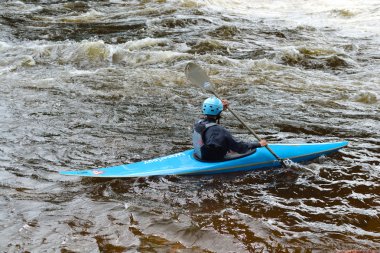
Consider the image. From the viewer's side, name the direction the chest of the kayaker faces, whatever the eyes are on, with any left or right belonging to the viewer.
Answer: facing away from the viewer and to the right of the viewer
